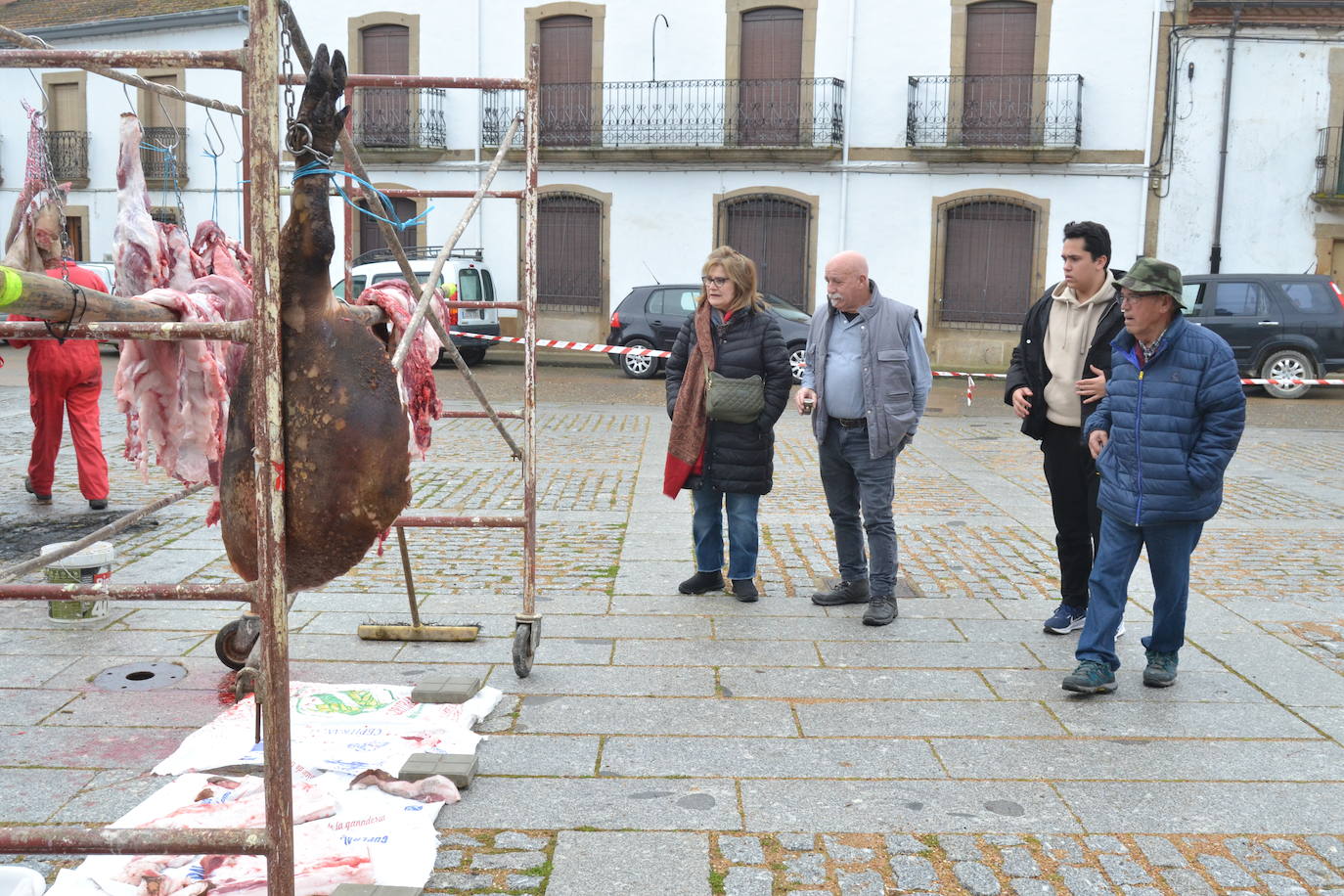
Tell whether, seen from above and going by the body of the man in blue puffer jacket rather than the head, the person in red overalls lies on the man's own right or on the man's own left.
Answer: on the man's own right

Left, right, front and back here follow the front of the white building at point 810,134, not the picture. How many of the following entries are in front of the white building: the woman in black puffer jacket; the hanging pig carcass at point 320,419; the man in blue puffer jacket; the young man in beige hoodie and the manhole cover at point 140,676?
5

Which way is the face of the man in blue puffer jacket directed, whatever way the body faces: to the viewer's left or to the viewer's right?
to the viewer's left

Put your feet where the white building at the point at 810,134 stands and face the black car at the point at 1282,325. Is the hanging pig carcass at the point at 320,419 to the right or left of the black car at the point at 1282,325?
right

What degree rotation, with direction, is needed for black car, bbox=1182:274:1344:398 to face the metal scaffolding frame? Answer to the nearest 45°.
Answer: approximately 90° to its left

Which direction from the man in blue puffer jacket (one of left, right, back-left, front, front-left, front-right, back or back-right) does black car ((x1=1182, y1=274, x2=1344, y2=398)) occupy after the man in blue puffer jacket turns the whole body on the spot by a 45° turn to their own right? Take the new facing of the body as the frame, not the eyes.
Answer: right

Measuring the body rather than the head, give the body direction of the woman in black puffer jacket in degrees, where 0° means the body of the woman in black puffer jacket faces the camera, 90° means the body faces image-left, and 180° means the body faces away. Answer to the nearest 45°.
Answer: approximately 45°

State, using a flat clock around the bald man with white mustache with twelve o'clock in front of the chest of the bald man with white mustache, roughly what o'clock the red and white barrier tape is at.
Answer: The red and white barrier tape is roughly at 4 o'clock from the bald man with white mustache.
